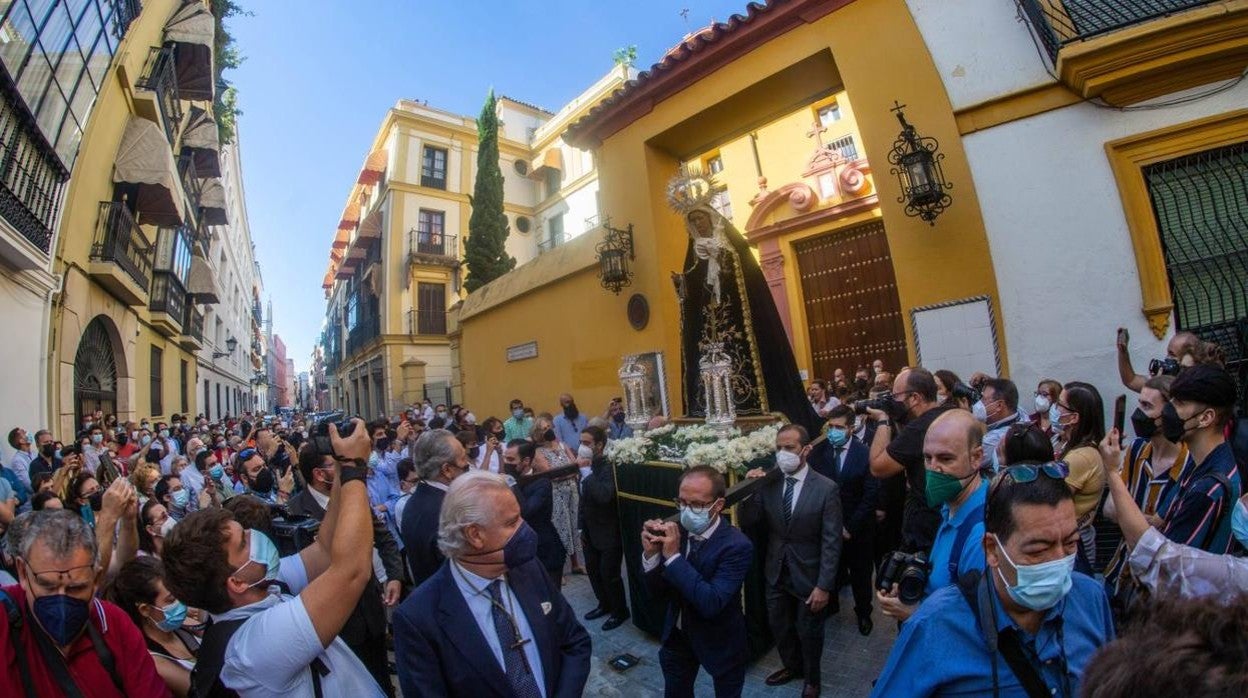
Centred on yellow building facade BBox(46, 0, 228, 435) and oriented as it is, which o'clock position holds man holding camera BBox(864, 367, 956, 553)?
The man holding camera is roughly at 1 o'clock from the yellow building facade.

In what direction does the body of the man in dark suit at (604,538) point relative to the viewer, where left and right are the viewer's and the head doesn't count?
facing to the left of the viewer

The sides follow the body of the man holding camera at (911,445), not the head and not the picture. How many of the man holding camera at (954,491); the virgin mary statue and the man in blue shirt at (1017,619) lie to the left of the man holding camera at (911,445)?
2

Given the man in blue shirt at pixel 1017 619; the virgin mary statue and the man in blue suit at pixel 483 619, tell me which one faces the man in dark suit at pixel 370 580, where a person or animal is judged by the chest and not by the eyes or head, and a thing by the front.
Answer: the virgin mary statue

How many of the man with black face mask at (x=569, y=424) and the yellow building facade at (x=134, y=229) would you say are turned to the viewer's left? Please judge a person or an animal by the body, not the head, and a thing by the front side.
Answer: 0

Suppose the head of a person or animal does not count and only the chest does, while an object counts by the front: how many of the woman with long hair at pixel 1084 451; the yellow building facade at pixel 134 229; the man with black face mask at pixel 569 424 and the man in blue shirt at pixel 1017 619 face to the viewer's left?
1

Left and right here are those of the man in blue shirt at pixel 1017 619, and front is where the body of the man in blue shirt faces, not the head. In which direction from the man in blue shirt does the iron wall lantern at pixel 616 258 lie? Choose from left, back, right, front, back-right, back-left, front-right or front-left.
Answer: back

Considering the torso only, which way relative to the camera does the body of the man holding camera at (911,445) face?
to the viewer's left

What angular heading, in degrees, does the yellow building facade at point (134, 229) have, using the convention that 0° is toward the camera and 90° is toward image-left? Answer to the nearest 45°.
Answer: approximately 315°

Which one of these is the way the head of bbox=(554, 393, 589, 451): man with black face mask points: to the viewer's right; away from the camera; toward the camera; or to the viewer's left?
toward the camera

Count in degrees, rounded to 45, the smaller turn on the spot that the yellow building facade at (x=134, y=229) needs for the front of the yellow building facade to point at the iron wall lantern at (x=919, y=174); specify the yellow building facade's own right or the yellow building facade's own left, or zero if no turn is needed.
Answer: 0° — it already faces it

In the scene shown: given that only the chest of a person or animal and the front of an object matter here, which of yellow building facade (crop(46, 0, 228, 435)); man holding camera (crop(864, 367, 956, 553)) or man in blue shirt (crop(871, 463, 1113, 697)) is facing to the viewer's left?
the man holding camera

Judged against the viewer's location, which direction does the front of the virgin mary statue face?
facing the viewer and to the left of the viewer

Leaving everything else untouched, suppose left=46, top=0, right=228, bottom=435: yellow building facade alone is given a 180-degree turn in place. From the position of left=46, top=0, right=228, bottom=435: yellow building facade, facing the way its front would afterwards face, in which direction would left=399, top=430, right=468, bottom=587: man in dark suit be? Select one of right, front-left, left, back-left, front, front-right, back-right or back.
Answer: back-left

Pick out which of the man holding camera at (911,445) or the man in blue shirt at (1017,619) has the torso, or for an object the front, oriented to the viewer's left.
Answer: the man holding camera

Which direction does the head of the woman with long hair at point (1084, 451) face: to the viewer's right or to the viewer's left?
to the viewer's left
